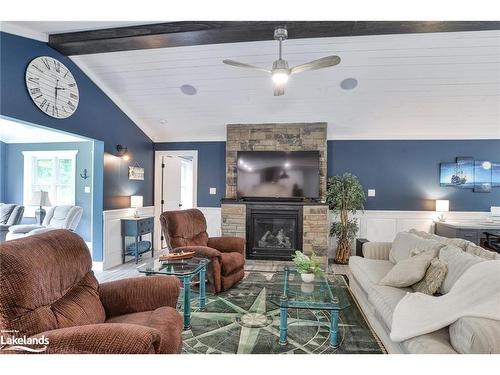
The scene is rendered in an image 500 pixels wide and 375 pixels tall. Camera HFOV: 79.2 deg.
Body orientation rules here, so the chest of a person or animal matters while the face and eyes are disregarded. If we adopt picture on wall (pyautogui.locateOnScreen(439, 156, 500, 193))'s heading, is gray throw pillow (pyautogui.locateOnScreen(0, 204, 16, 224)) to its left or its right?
on its right

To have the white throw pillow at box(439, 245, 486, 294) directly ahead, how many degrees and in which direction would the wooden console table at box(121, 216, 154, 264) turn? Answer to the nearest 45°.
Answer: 0° — it already faces it

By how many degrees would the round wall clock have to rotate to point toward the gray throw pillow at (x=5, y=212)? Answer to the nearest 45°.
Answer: approximately 135° to its left

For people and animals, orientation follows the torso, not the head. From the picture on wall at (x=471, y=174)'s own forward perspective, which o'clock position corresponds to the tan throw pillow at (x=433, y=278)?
The tan throw pillow is roughly at 12 o'clock from the picture on wall.

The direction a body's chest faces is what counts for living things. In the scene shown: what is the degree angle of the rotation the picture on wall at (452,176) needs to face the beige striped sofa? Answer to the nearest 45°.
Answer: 0° — it already faces it

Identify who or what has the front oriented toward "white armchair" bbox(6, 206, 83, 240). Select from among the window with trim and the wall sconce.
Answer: the window with trim

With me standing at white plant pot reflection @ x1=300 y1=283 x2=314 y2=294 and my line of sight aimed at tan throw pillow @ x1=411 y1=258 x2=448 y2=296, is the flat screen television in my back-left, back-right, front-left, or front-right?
back-left

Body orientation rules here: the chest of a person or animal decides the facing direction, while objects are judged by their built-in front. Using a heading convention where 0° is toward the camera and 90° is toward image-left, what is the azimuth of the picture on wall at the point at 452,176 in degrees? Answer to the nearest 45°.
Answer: approximately 0°
